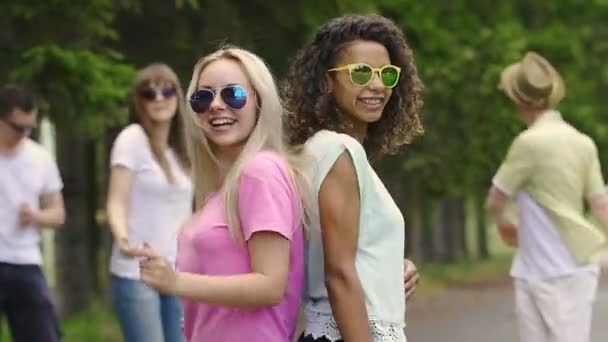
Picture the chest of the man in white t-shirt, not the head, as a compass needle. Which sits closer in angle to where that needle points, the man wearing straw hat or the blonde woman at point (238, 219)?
the blonde woman

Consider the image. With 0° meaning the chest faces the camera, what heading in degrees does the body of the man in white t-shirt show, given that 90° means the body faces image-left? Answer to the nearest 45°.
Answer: approximately 0°

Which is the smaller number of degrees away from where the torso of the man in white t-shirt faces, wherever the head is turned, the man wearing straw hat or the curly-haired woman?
the curly-haired woman

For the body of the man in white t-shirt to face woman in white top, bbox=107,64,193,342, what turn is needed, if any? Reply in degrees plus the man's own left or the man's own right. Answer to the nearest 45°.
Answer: approximately 45° to the man's own left

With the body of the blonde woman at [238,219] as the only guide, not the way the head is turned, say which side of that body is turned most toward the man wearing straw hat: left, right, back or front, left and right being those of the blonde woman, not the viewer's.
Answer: back

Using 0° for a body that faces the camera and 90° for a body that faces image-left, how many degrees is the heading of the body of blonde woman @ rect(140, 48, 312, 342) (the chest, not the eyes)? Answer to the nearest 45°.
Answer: approximately 45°

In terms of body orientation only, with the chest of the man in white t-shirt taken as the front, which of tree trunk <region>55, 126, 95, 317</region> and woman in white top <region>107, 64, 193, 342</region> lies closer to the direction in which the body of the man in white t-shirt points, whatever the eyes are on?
the woman in white top
